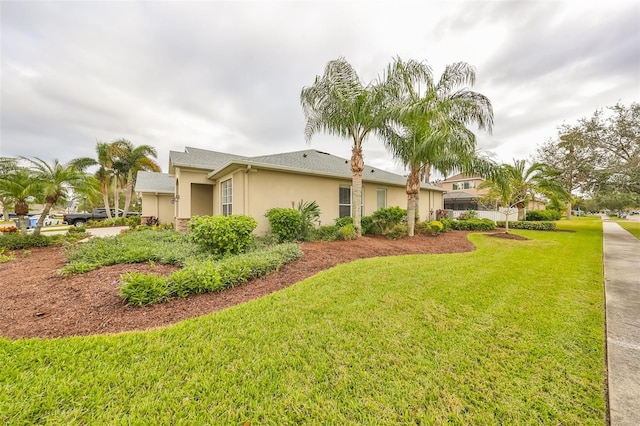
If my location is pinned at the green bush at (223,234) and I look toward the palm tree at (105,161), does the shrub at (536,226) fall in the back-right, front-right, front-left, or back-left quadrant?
back-right

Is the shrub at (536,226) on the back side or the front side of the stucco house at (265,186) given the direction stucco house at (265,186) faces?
on the back side

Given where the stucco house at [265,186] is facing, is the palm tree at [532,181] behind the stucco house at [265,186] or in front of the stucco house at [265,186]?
behind

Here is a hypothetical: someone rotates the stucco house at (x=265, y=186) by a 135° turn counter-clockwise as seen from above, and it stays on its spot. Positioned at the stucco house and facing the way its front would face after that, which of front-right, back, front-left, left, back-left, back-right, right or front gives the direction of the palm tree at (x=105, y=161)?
back-left

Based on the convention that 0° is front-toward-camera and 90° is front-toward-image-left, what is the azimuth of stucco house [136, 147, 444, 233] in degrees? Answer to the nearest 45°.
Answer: approximately 45°

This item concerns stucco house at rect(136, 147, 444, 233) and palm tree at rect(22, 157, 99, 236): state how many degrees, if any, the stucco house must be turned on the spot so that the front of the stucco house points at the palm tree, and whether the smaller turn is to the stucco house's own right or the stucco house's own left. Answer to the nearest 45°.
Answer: approximately 45° to the stucco house's own right

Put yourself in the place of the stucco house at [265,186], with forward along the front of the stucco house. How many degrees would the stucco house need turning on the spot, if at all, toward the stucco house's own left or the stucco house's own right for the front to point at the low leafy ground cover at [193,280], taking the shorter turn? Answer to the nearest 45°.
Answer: approximately 45° to the stucco house's own left

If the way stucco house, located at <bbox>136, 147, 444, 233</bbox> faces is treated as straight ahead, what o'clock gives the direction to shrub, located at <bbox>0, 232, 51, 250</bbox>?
The shrub is roughly at 1 o'clock from the stucco house.
